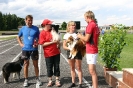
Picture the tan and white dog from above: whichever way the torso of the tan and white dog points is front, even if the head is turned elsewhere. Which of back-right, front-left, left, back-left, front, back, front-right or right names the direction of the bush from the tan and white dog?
back

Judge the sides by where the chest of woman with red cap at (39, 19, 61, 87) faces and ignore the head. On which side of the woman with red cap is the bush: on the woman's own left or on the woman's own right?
on the woman's own left

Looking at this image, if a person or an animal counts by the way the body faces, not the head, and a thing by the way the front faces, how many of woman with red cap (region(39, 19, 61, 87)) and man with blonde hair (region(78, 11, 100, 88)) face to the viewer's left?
1

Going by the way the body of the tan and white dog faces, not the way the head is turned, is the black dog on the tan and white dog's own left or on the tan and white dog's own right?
on the tan and white dog's own right

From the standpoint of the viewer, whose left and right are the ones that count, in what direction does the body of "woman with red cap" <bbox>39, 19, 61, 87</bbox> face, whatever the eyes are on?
facing the viewer and to the right of the viewer

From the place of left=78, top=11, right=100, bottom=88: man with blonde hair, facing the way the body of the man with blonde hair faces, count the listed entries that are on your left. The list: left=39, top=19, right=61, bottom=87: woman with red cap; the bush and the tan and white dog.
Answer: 0

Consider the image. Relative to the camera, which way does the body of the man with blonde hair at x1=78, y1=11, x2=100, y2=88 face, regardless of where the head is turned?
to the viewer's left

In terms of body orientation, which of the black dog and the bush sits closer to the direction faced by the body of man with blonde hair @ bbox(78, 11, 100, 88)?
the black dog

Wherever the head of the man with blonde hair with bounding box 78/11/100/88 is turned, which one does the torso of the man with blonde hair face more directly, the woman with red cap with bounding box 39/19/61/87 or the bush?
the woman with red cap

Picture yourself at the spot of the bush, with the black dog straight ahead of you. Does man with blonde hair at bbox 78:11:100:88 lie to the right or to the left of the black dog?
left

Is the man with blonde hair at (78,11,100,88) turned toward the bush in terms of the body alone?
no

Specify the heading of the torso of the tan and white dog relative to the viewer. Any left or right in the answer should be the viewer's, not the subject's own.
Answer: facing the viewer and to the left of the viewer
